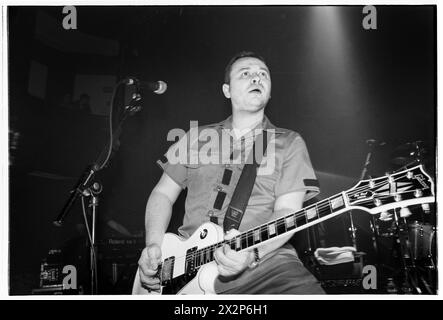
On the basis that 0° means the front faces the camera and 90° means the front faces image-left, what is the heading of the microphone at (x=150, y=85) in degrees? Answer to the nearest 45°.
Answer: approximately 270°

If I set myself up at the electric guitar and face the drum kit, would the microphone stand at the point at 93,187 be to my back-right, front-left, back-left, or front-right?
back-left

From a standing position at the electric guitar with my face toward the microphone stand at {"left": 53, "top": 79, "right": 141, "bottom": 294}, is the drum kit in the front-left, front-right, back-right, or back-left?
back-right

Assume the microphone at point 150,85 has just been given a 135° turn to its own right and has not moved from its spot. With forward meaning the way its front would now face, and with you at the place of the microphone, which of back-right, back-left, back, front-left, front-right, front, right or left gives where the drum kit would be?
back-left
